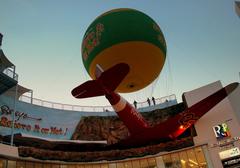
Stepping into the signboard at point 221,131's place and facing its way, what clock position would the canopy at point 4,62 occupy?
The canopy is roughly at 2 o'clock from the signboard.

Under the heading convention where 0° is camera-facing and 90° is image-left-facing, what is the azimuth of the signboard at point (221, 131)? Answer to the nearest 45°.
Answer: approximately 0°

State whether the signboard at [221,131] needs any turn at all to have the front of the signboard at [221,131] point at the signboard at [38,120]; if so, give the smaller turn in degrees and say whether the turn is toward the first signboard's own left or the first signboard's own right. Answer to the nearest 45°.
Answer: approximately 90° to the first signboard's own right

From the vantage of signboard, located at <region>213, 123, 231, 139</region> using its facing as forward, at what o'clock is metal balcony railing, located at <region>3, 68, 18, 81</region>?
The metal balcony railing is roughly at 2 o'clock from the signboard.
